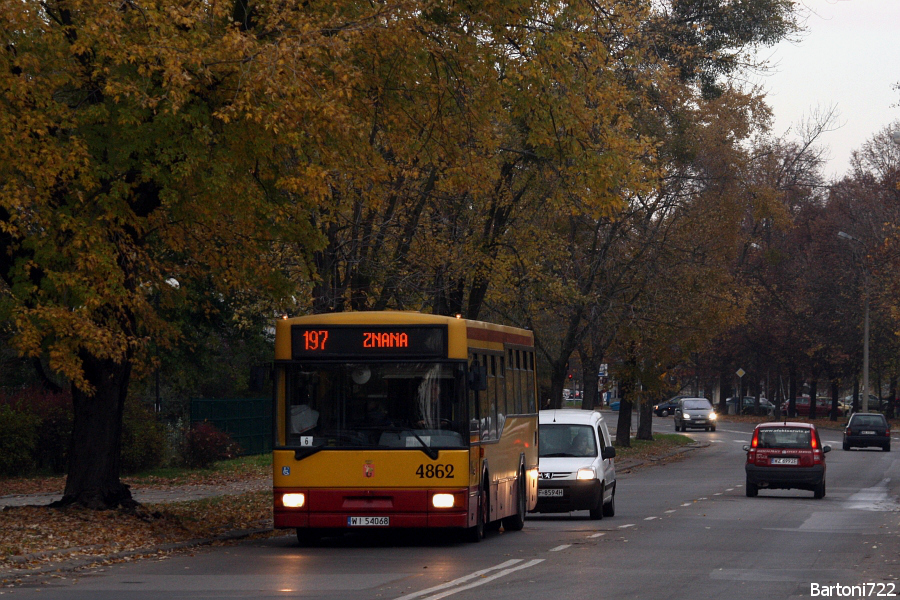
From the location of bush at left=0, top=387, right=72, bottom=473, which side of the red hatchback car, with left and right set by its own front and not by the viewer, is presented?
left

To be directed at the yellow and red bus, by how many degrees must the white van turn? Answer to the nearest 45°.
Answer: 0° — it already faces it

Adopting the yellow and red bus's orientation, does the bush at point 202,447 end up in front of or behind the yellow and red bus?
behind

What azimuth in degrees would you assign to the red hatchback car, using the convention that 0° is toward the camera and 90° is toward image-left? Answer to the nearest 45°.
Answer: approximately 180°

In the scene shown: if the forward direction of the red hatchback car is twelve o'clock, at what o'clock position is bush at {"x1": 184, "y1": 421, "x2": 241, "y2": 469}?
The bush is roughly at 9 o'clock from the red hatchback car.

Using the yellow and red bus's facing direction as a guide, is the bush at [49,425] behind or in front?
behind

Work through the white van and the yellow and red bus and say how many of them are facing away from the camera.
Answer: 0

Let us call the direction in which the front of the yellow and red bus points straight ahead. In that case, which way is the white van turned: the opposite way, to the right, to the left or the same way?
the same way

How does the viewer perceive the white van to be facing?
facing the viewer

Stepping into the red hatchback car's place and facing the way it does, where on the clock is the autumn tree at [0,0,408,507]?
The autumn tree is roughly at 7 o'clock from the red hatchback car.

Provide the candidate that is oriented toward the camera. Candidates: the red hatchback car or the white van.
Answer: the white van

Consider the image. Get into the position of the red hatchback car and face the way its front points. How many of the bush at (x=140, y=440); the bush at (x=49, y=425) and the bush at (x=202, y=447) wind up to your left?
3

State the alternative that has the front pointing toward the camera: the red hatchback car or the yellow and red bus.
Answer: the yellow and red bus

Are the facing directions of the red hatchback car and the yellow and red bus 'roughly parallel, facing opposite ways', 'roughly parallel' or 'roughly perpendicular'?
roughly parallel, facing opposite ways

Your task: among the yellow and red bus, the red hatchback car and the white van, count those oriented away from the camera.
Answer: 1
